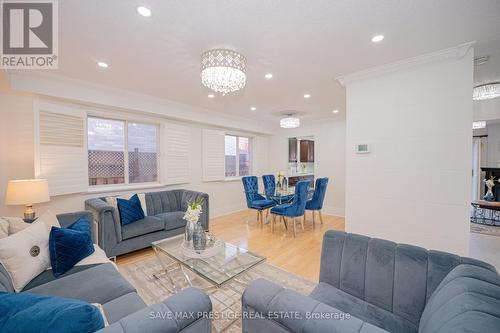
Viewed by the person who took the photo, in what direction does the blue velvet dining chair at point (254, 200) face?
facing the viewer and to the right of the viewer

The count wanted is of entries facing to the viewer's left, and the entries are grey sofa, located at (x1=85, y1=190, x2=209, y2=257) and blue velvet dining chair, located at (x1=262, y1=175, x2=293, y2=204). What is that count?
0

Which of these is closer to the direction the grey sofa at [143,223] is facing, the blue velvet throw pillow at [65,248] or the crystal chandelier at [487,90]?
the crystal chandelier

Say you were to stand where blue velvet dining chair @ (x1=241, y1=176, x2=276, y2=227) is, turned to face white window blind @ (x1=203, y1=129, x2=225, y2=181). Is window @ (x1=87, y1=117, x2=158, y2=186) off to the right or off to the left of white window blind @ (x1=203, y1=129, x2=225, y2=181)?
left

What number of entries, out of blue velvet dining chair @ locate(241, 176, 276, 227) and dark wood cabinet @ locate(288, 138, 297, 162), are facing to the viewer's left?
0

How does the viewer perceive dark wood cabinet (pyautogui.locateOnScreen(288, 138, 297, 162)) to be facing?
facing the viewer

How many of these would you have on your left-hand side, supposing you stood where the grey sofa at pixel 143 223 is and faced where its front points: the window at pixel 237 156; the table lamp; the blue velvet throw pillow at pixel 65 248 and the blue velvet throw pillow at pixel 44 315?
1

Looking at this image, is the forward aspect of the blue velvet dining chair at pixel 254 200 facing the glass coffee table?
no

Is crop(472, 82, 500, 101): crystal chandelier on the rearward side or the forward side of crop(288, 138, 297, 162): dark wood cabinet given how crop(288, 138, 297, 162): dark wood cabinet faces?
on the forward side
